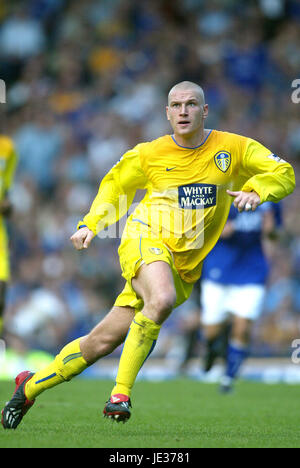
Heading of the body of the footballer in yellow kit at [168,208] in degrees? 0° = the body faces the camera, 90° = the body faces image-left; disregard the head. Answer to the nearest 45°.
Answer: approximately 0°

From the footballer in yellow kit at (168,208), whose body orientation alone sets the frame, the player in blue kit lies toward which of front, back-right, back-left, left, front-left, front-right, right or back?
back

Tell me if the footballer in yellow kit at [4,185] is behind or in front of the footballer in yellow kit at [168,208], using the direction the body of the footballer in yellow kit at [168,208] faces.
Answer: behind
